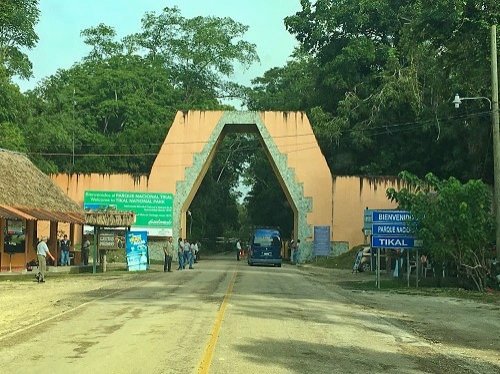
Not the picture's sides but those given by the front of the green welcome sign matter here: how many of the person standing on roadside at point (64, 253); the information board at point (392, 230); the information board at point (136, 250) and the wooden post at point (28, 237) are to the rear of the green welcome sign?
0

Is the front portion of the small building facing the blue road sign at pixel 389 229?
yes

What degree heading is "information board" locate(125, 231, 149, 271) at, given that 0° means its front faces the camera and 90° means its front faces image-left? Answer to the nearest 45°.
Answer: approximately 0°

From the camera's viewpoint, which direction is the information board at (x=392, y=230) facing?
toward the camera

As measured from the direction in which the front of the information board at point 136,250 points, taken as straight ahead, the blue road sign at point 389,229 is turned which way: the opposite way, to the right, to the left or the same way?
the same way

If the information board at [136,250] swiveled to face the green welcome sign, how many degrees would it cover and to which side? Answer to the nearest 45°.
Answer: approximately 180°

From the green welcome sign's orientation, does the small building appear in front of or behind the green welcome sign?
in front

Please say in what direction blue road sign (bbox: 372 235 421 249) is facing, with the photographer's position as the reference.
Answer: facing the viewer

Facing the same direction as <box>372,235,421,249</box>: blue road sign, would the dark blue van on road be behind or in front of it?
behind

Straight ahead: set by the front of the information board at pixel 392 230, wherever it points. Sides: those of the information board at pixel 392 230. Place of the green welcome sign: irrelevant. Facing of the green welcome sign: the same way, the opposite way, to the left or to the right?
the same way
